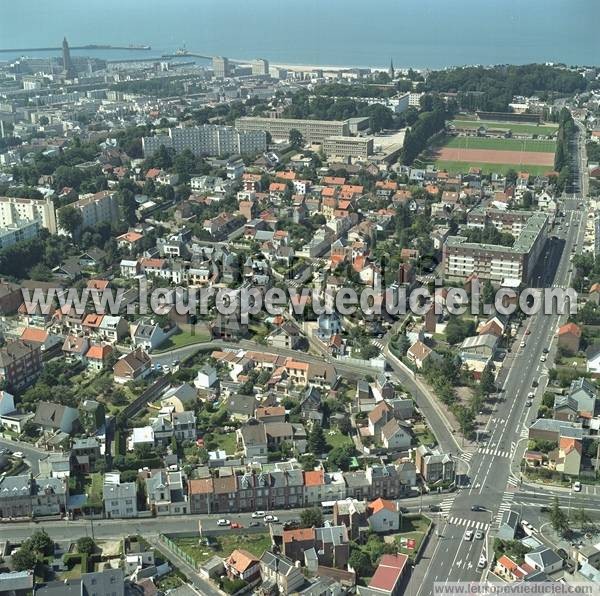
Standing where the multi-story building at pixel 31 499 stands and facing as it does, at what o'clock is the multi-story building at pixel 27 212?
the multi-story building at pixel 27 212 is roughly at 6 o'clock from the multi-story building at pixel 31 499.

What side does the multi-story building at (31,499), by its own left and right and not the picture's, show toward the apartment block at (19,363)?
back

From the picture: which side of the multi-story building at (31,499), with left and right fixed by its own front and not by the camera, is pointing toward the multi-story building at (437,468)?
left

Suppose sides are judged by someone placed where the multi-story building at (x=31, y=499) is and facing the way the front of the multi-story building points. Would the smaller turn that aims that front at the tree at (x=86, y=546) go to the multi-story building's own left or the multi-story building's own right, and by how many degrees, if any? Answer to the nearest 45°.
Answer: approximately 45° to the multi-story building's own left

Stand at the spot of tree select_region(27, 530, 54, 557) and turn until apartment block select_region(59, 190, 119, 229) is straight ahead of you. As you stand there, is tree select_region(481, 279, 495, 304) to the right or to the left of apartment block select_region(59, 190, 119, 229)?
right

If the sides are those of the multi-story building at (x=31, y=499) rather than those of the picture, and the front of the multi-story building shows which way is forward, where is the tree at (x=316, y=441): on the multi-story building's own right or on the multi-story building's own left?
on the multi-story building's own left

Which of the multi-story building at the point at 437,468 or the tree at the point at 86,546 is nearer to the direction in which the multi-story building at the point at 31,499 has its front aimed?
the tree

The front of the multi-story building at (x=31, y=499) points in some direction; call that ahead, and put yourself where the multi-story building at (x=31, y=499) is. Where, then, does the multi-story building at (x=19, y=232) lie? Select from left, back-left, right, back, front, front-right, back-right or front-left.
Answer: back

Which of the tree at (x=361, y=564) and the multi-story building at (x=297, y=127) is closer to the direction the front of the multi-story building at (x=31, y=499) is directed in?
the tree

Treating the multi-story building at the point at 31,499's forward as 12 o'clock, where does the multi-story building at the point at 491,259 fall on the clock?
the multi-story building at the point at 491,259 is roughly at 8 o'clock from the multi-story building at the point at 31,499.

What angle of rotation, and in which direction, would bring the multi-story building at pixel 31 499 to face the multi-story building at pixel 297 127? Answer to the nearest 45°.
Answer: approximately 135° to its left

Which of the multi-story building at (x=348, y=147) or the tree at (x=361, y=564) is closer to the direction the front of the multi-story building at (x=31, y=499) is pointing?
the tree

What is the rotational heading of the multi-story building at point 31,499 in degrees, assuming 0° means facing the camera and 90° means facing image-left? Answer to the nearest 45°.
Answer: approximately 0°
